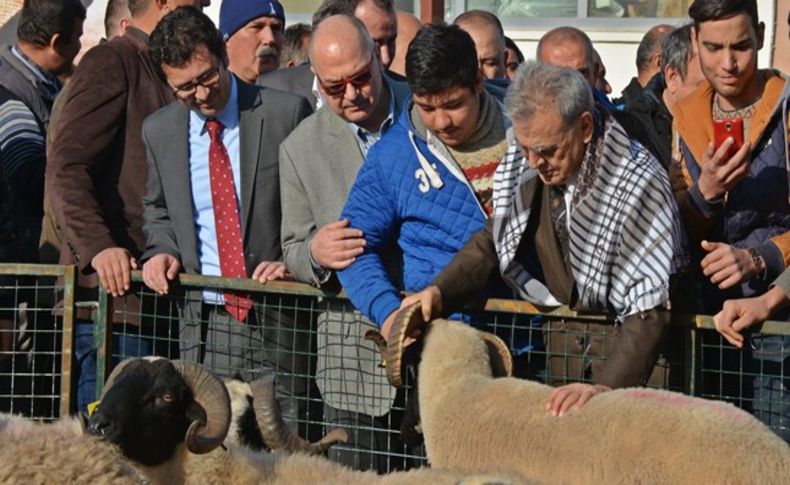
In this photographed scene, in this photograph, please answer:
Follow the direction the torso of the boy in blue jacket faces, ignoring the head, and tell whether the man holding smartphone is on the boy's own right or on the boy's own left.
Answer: on the boy's own left

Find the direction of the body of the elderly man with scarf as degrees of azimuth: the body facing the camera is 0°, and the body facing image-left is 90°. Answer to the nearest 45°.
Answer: approximately 45°

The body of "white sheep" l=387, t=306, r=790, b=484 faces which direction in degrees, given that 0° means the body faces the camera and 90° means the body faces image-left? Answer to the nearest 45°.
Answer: approximately 90°

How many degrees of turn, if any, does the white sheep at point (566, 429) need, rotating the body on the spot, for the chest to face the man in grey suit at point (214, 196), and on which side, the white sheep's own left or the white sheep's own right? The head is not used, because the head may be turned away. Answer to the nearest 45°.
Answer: approximately 45° to the white sheep's own right

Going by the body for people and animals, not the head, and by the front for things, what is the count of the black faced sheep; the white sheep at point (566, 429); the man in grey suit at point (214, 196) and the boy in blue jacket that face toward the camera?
2

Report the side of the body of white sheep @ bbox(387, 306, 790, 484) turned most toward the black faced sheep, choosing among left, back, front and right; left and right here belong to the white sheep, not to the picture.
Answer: front

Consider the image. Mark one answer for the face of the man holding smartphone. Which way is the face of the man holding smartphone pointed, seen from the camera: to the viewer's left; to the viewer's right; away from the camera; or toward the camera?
toward the camera

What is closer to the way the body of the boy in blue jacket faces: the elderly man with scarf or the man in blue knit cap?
the elderly man with scarf

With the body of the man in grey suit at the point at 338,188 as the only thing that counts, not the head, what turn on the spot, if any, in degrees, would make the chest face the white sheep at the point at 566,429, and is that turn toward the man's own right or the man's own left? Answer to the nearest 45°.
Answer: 0° — they already face it

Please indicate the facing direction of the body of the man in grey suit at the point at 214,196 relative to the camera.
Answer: toward the camera

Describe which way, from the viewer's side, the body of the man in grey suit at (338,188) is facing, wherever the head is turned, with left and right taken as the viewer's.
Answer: facing the viewer and to the right of the viewer

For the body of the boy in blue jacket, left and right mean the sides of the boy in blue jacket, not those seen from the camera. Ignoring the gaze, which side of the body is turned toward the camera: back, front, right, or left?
front

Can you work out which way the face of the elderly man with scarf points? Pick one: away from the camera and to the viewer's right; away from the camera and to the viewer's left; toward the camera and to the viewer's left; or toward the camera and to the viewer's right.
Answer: toward the camera and to the viewer's left
